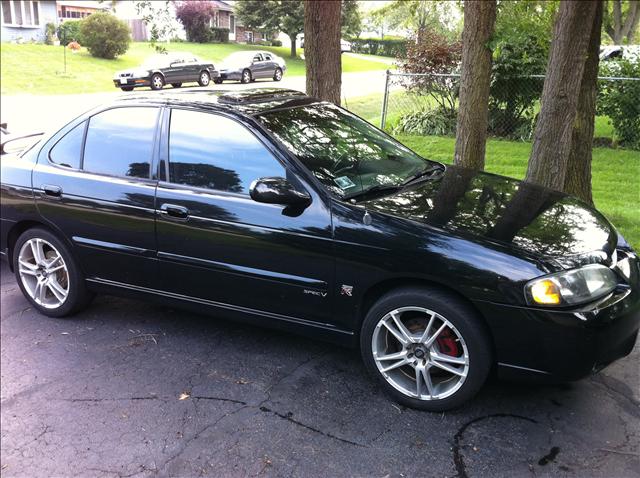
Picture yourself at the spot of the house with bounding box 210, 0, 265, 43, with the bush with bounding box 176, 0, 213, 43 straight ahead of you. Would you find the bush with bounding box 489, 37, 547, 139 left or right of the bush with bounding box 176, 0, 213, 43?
left

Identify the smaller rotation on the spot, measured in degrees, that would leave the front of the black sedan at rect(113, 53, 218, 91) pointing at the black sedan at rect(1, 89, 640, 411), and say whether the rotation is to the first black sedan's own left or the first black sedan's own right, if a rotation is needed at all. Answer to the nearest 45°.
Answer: approximately 45° to the first black sedan's own left

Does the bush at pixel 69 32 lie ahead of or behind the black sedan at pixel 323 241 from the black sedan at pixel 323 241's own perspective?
behind

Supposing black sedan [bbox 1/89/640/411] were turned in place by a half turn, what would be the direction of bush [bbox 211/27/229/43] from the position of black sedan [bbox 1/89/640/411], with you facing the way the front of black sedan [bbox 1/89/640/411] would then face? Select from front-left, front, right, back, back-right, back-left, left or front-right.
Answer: front-right

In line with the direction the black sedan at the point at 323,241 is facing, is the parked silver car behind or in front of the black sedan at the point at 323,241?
behind

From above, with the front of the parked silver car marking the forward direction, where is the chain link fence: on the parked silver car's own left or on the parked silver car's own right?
on the parked silver car's own left

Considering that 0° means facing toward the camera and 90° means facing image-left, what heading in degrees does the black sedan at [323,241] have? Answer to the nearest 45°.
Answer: approximately 315°

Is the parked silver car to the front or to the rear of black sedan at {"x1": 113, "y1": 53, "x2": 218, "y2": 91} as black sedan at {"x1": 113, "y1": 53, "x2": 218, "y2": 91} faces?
to the rear

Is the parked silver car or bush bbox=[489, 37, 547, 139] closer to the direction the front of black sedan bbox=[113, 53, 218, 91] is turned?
the bush

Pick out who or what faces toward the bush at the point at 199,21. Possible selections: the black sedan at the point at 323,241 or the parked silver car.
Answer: the parked silver car
